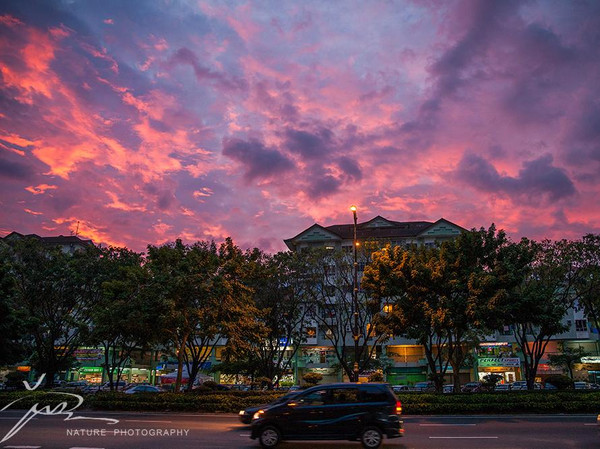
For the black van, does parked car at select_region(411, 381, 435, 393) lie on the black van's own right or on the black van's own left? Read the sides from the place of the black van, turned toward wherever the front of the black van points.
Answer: on the black van's own right

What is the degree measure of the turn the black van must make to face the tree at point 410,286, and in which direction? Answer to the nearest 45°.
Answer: approximately 90° to its right

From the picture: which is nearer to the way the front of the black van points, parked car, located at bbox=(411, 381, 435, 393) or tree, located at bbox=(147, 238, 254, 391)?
the tree

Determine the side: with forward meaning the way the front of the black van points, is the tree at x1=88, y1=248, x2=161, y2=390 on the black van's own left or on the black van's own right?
on the black van's own right

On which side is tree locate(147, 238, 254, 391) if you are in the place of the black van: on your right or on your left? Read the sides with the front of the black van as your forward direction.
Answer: on your right

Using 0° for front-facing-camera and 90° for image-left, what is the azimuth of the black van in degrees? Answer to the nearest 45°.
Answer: approximately 90°

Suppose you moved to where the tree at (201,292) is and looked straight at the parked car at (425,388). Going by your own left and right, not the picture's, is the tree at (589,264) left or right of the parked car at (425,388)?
right

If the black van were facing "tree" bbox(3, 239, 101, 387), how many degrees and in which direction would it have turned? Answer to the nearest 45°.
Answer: approximately 45° to its right

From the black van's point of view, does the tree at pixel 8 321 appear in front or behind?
in front

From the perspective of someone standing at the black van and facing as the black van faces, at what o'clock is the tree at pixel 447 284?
The tree is roughly at 4 o'clock from the black van.

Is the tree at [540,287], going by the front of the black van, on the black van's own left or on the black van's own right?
on the black van's own right

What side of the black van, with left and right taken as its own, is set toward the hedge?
right
